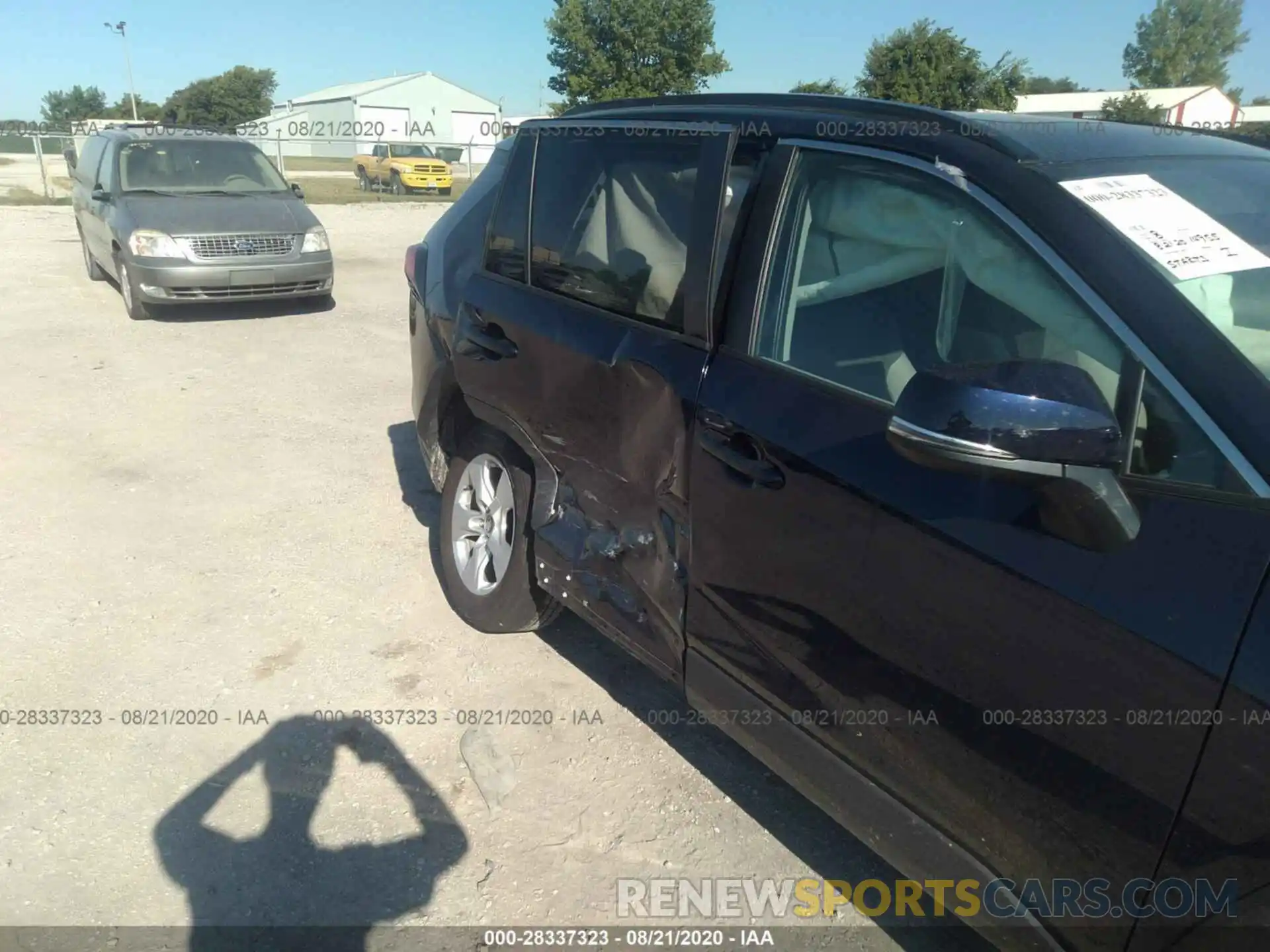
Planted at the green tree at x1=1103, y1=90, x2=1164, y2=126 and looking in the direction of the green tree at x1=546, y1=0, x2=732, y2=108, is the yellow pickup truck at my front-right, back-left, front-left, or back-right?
front-left

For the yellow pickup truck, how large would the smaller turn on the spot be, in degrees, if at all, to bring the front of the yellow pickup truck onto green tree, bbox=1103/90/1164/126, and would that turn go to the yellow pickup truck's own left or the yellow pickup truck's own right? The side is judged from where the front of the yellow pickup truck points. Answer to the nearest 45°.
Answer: approximately 45° to the yellow pickup truck's own left

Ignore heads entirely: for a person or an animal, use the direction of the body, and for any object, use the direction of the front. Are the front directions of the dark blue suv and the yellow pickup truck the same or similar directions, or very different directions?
same or similar directions

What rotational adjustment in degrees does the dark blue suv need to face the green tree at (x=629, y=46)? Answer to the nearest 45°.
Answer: approximately 135° to its left

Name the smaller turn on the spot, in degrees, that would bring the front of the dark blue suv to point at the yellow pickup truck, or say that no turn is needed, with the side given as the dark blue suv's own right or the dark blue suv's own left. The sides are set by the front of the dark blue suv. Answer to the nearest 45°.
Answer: approximately 180°

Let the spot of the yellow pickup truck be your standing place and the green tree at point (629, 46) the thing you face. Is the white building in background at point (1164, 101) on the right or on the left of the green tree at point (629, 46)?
right

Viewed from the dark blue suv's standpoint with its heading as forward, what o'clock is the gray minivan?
The gray minivan is roughly at 6 o'clock from the dark blue suv.

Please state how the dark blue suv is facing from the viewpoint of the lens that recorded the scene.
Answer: facing the viewer and to the right of the viewer

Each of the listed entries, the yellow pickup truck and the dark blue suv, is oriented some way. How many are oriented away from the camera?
0

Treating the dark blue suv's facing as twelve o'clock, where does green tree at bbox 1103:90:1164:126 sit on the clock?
The green tree is roughly at 8 o'clock from the dark blue suv.
